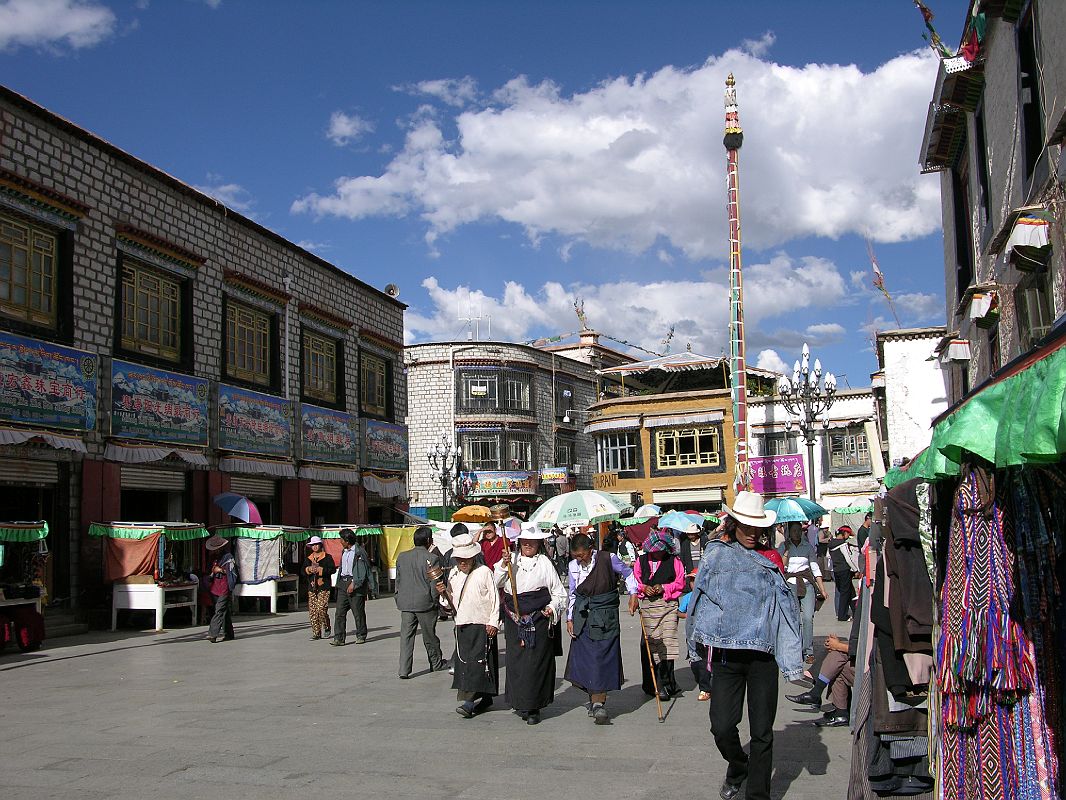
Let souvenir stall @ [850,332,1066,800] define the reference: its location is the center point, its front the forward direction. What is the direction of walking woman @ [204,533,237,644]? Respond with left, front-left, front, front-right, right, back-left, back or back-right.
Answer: right

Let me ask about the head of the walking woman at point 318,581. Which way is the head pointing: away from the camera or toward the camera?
toward the camera

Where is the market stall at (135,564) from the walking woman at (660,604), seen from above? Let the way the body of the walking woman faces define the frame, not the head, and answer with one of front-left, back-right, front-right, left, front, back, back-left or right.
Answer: back-right

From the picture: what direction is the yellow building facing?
toward the camera

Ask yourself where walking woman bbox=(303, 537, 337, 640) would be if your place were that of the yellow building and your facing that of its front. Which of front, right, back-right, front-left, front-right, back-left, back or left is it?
front

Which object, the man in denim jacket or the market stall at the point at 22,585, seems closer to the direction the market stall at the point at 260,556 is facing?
the man in denim jacket

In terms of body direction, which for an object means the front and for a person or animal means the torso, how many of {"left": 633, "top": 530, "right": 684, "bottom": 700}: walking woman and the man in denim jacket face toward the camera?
2

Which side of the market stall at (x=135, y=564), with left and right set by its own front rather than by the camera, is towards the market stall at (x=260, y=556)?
left

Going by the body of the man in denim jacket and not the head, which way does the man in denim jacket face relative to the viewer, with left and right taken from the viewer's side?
facing the viewer

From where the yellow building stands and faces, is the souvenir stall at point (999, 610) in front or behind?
in front

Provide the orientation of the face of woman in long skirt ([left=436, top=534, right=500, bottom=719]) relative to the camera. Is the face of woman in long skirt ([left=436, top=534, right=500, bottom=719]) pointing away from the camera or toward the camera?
toward the camera

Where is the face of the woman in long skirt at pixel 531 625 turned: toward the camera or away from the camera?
toward the camera

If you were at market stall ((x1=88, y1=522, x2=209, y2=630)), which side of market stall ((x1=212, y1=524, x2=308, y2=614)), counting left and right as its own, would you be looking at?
right

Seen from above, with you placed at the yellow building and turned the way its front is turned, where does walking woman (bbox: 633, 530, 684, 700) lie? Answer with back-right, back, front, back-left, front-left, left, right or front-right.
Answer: front

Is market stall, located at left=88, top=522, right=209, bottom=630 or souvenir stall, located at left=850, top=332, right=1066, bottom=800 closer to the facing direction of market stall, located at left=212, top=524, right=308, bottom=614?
the souvenir stall
